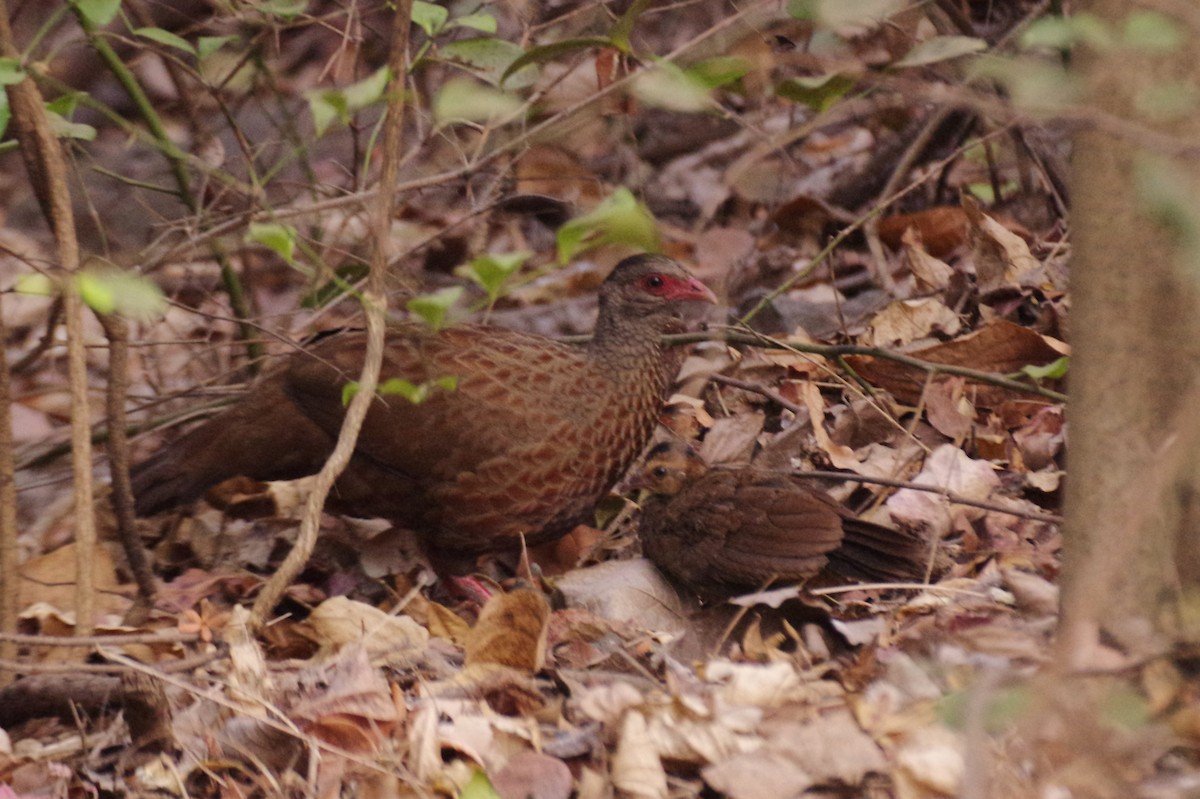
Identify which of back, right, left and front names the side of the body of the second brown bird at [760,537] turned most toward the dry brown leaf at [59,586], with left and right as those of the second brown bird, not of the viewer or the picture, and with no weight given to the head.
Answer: front

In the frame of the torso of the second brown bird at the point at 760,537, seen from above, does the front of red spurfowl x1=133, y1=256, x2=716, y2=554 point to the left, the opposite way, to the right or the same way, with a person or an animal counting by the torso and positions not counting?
the opposite way

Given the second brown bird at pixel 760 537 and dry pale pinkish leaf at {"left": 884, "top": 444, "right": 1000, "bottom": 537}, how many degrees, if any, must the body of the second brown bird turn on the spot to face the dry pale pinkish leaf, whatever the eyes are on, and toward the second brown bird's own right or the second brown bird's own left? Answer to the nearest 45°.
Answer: approximately 135° to the second brown bird's own right

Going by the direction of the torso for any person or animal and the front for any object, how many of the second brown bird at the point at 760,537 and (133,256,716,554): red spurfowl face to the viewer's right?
1

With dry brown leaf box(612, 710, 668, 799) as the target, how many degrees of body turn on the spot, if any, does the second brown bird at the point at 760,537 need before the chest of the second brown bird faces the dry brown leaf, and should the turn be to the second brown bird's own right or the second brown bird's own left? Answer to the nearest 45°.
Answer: approximately 90° to the second brown bird's own left

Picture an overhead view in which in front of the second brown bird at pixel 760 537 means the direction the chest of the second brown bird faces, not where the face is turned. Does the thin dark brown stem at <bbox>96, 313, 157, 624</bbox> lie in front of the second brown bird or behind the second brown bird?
in front

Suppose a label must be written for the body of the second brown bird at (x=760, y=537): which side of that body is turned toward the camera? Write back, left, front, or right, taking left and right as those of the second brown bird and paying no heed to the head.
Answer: left

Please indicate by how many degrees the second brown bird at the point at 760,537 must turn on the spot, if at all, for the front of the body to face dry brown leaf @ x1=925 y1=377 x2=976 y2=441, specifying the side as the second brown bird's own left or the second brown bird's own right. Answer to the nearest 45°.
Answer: approximately 135° to the second brown bird's own right

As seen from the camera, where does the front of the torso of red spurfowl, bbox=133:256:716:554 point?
to the viewer's right

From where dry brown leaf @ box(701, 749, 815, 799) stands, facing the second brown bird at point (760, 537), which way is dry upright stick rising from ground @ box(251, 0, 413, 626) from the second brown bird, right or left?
left

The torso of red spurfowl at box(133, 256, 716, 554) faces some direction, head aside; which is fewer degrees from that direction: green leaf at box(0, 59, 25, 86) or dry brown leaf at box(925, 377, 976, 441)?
the dry brown leaf

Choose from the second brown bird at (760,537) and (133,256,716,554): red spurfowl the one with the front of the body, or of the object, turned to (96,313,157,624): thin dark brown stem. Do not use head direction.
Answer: the second brown bird

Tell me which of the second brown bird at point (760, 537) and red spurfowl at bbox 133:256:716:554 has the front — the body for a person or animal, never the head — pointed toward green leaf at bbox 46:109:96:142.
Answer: the second brown bird

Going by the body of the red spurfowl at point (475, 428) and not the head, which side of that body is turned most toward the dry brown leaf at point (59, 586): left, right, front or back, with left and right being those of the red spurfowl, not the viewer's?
back

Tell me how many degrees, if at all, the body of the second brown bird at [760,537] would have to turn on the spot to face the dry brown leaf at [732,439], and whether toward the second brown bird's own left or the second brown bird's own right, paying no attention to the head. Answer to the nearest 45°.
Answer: approximately 90° to the second brown bird's own right

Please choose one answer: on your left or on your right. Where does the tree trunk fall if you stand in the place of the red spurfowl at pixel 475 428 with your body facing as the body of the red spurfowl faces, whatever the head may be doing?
on your right
